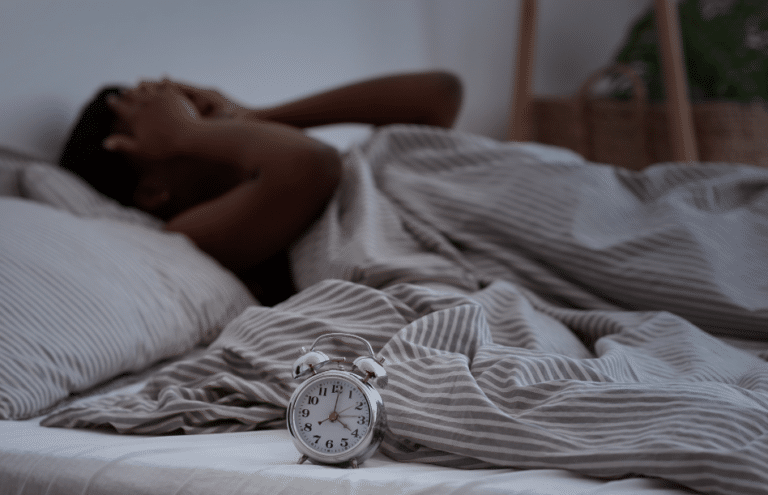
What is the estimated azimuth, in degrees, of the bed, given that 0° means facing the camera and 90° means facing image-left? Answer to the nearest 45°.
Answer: approximately 270°

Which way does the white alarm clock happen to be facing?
toward the camera

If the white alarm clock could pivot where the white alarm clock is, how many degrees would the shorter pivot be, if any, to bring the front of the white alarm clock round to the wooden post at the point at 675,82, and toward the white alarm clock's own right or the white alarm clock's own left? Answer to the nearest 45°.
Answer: approximately 135° to the white alarm clock's own left

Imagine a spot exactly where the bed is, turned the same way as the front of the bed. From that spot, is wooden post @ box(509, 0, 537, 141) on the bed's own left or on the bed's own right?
on the bed's own left

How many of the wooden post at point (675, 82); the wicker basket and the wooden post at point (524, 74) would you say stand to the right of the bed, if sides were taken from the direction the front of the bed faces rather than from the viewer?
0

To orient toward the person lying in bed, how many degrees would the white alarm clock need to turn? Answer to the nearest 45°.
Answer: approximately 180°

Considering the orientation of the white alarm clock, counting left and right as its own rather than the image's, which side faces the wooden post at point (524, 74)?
back
